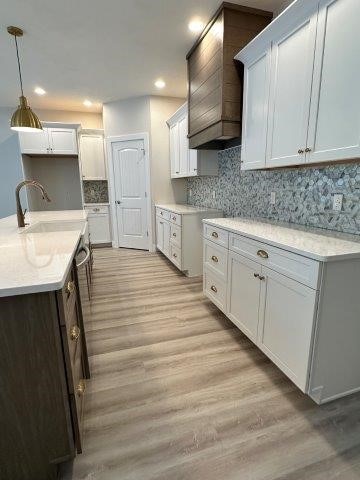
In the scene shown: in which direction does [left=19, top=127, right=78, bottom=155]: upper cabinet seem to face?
toward the camera

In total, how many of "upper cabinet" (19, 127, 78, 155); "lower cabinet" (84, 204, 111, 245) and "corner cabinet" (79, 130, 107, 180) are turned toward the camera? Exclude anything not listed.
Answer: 3

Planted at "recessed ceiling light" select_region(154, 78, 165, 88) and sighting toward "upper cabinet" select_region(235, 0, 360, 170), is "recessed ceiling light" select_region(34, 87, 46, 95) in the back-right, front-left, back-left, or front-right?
back-right

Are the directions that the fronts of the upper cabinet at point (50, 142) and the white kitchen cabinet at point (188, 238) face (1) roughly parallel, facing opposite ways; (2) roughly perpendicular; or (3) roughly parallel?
roughly perpendicular

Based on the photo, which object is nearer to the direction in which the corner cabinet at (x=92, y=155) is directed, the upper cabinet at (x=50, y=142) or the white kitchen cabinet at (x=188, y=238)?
the white kitchen cabinet

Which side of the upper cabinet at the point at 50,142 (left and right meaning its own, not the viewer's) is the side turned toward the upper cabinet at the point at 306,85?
front

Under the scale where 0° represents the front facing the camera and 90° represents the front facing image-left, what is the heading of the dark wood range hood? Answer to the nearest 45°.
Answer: approximately 45°

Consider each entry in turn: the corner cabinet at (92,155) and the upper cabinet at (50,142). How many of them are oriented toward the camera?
2

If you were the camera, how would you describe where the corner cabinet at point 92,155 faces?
facing the viewer

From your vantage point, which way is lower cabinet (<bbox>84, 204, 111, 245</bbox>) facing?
toward the camera

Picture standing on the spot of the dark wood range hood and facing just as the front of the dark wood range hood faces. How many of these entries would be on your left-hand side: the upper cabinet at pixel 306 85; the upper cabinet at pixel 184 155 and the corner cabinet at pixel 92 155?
1
